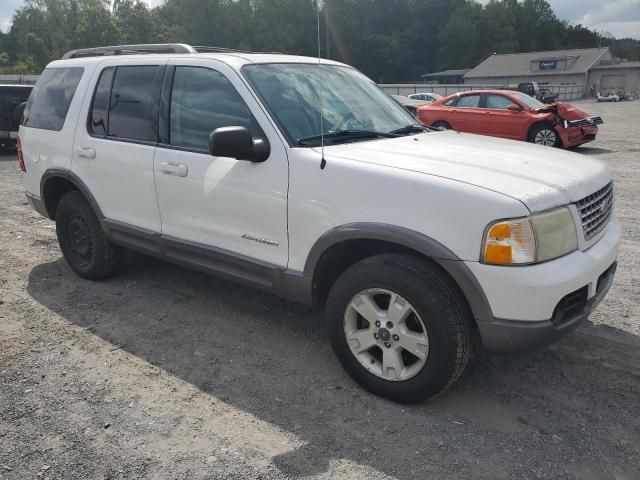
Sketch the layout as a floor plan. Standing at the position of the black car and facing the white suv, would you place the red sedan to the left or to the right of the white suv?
left

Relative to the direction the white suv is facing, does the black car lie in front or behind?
behind

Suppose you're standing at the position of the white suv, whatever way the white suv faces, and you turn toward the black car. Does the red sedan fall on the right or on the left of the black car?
right

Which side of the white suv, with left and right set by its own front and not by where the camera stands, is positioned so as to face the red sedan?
left

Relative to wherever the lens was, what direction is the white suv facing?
facing the viewer and to the right of the viewer
